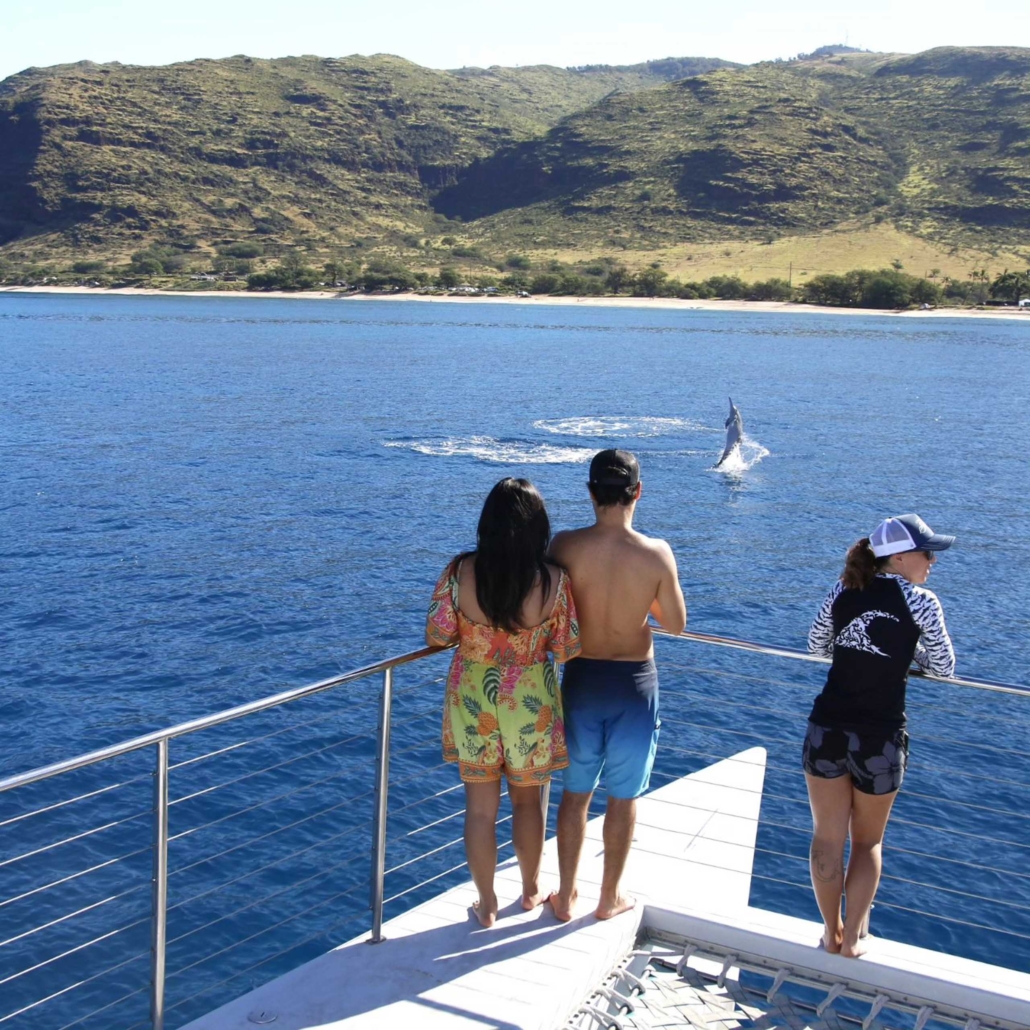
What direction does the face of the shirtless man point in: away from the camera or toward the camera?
away from the camera

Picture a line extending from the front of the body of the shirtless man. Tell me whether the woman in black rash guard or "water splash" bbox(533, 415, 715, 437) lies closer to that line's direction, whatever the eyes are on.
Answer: the water splash

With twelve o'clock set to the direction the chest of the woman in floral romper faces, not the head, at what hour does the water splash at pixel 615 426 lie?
The water splash is roughly at 12 o'clock from the woman in floral romper.

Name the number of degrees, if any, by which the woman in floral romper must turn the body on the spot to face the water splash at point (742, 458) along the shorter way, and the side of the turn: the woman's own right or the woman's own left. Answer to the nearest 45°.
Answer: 0° — they already face it

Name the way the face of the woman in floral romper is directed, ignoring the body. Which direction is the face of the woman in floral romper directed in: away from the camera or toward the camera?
away from the camera

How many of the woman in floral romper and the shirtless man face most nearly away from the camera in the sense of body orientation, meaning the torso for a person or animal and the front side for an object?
2

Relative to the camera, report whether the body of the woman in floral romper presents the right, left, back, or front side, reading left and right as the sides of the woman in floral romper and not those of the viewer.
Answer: back

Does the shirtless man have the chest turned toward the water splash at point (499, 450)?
yes

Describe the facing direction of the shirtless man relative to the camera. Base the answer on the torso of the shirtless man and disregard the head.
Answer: away from the camera

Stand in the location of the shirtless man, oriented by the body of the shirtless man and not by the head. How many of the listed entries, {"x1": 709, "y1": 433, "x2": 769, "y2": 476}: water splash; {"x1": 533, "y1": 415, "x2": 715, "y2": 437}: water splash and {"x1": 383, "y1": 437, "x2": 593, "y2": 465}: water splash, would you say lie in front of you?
3

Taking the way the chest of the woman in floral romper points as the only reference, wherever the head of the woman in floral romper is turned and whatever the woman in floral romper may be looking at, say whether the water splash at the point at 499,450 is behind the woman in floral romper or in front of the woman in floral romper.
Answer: in front

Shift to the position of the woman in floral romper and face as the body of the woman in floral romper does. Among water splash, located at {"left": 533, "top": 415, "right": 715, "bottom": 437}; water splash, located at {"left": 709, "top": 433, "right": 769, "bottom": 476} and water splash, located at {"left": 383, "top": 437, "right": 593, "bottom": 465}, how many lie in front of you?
3
